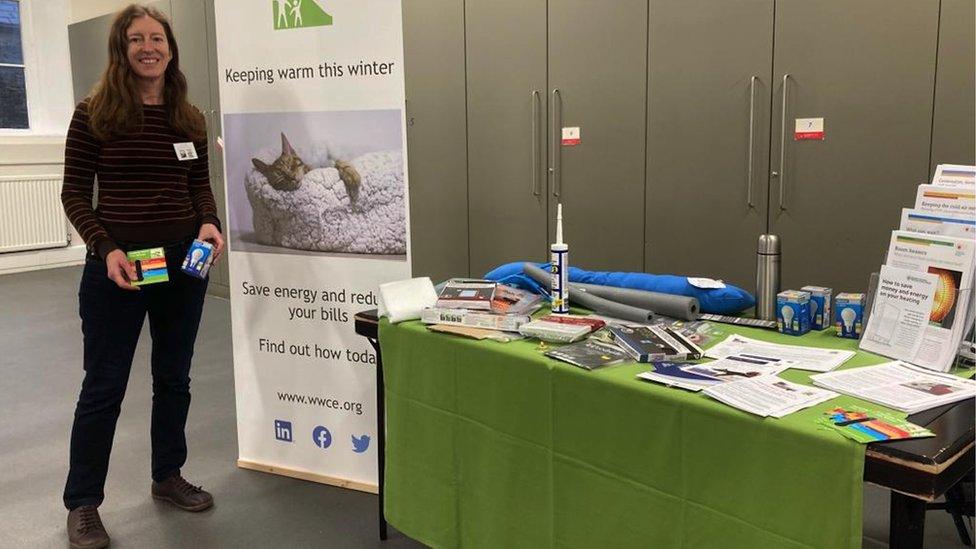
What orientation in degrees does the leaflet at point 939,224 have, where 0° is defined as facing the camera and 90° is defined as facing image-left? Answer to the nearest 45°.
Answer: approximately 0°

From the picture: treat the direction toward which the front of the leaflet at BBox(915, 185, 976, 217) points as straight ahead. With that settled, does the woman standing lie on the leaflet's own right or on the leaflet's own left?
on the leaflet's own right

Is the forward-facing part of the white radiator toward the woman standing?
yes
